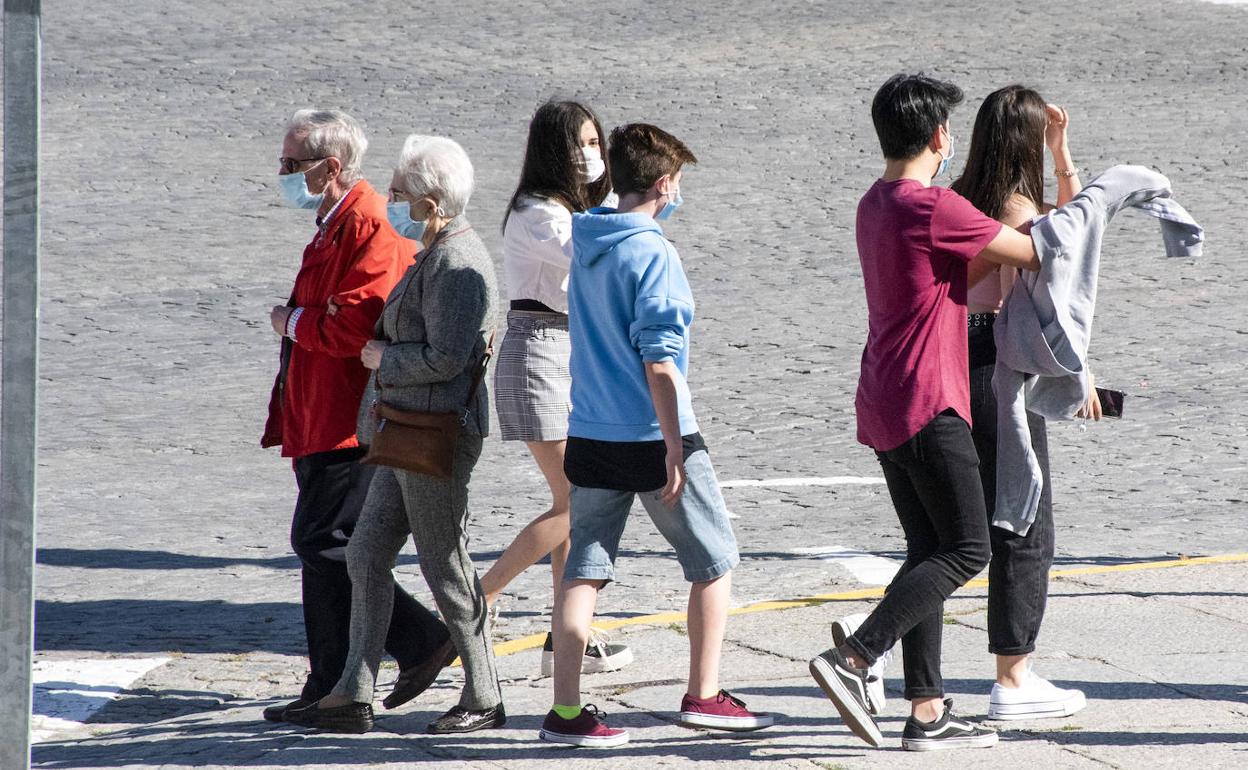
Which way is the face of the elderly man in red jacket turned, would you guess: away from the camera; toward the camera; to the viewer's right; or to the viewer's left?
to the viewer's left

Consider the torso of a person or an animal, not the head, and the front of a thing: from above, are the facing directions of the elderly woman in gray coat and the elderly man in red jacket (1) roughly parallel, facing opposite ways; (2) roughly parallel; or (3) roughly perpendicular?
roughly parallel

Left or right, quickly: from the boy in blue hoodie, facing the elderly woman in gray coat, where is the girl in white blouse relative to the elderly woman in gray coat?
right

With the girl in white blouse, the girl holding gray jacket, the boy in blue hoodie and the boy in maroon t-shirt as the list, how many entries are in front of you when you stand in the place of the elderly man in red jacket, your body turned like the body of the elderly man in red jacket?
0

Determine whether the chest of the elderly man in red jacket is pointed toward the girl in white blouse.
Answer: no

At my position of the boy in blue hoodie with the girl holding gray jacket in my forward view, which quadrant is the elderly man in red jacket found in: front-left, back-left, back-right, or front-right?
back-left

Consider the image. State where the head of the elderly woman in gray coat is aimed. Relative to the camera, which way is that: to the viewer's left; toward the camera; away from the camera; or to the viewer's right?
to the viewer's left

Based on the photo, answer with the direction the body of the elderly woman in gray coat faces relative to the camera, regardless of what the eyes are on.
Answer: to the viewer's left

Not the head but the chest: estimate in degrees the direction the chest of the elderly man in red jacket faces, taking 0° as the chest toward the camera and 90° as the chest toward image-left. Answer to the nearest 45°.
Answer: approximately 90°

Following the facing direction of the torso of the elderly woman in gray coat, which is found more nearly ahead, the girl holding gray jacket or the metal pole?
the metal pole

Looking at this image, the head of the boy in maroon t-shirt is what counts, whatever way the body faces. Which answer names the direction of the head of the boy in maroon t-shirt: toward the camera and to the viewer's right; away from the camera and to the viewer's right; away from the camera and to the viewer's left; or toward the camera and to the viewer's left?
away from the camera and to the viewer's right

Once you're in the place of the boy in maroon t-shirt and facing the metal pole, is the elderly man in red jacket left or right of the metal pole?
right
